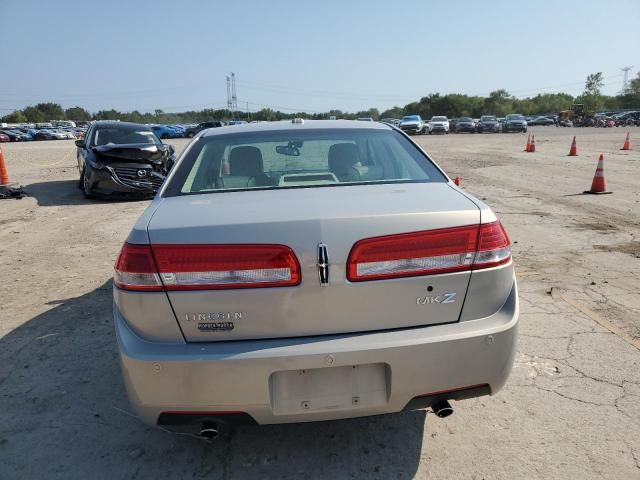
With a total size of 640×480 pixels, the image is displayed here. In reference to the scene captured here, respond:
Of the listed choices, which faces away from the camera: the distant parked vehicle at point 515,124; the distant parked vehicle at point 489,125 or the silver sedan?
the silver sedan

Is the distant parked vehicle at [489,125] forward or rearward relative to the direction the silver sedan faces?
forward

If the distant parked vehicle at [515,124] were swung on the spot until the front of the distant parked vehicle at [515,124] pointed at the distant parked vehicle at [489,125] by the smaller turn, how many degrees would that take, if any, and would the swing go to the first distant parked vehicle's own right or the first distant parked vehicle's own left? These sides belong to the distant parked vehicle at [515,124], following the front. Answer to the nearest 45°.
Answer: approximately 135° to the first distant parked vehicle's own right

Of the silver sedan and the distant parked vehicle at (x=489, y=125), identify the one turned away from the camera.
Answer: the silver sedan

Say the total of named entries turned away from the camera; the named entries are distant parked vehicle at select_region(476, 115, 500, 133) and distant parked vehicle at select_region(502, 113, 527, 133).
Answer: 0

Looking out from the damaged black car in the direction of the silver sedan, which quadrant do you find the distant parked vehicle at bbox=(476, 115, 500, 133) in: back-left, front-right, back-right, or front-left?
back-left

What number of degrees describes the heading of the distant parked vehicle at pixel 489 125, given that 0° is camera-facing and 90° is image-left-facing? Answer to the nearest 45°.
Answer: approximately 0°

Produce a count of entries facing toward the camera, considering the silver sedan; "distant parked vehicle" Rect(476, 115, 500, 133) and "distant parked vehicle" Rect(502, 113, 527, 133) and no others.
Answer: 2

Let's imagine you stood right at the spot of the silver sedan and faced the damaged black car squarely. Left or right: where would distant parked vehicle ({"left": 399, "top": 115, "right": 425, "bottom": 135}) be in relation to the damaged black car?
right

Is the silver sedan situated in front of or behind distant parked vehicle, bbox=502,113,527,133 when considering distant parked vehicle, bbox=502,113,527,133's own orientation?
in front

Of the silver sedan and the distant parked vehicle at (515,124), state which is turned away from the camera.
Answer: the silver sedan

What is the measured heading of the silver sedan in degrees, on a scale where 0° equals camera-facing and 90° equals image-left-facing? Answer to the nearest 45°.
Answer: approximately 180°

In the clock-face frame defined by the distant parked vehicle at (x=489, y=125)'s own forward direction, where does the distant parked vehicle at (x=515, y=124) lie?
the distant parked vehicle at (x=515, y=124) is roughly at 10 o'clock from the distant parked vehicle at (x=489, y=125).
